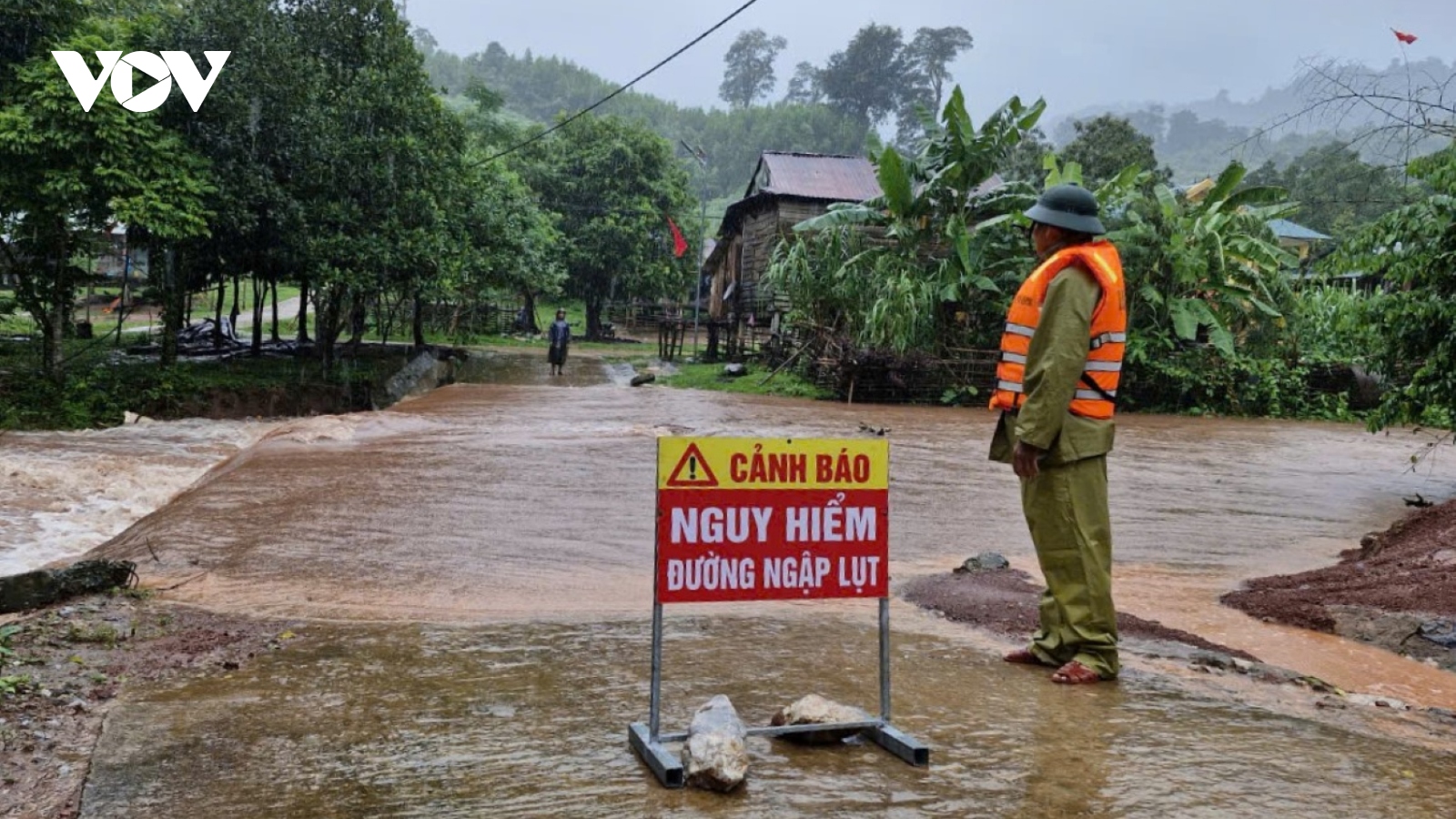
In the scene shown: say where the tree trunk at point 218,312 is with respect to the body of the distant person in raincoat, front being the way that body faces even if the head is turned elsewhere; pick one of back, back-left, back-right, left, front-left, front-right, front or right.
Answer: right

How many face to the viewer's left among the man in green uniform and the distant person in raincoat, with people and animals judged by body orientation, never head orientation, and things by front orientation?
1

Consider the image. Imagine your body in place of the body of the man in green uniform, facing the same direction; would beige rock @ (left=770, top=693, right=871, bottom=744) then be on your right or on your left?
on your left

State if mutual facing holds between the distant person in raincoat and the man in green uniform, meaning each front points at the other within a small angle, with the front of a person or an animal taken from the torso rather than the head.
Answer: no

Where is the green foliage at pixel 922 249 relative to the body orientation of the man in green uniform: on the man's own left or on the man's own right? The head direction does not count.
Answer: on the man's own right

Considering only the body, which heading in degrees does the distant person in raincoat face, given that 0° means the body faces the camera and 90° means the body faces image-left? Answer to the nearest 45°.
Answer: approximately 0°

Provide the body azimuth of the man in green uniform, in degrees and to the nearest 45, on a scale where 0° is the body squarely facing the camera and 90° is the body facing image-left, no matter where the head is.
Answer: approximately 90°

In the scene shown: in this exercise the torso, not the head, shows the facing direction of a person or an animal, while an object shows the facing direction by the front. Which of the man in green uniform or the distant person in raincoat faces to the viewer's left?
the man in green uniform

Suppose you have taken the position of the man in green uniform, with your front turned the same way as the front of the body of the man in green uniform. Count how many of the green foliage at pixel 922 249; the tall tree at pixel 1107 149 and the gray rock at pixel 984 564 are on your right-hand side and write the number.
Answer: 3

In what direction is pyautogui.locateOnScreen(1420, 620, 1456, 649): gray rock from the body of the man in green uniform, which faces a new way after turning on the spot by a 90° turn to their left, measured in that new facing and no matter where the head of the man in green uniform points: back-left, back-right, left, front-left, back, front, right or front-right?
back-left

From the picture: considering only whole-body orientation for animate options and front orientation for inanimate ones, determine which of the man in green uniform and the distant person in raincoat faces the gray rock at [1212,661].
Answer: the distant person in raincoat

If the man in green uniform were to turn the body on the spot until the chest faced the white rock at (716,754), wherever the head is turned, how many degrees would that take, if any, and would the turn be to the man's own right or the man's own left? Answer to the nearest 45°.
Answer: approximately 45° to the man's own left

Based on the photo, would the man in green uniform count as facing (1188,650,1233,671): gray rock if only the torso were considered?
no

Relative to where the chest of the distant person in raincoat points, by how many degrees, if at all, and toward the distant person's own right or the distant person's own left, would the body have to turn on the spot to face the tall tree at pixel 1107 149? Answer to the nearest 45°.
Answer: approximately 135° to the distant person's own left

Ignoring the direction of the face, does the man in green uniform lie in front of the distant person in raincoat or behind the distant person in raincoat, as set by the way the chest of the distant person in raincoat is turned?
in front

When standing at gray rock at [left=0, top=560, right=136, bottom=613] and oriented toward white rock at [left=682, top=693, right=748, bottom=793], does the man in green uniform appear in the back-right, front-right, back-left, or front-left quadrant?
front-left

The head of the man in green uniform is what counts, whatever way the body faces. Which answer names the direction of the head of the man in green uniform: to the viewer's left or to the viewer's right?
to the viewer's left

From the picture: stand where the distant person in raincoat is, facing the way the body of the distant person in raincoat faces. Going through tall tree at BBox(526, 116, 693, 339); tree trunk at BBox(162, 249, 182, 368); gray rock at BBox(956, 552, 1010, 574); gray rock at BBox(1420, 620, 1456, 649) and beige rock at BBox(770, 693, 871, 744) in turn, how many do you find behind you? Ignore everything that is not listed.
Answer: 1
